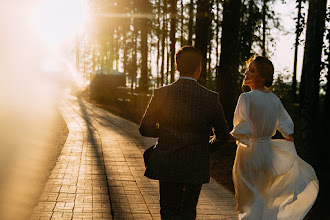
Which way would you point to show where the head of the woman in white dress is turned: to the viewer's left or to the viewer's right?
to the viewer's left

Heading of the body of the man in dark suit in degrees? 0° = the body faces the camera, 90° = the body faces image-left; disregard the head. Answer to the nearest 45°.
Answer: approximately 180°

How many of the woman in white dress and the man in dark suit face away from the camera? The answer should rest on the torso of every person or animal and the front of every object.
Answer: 2

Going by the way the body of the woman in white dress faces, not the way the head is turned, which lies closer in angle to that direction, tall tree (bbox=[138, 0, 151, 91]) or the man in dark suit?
the tall tree

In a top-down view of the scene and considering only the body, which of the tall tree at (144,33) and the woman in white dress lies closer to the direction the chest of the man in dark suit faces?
the tall tree

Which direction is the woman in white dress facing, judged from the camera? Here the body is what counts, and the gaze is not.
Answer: away from the camera

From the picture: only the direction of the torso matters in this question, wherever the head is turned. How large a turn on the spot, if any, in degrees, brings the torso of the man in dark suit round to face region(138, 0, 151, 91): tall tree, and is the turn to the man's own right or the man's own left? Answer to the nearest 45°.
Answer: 0° — they already face it
